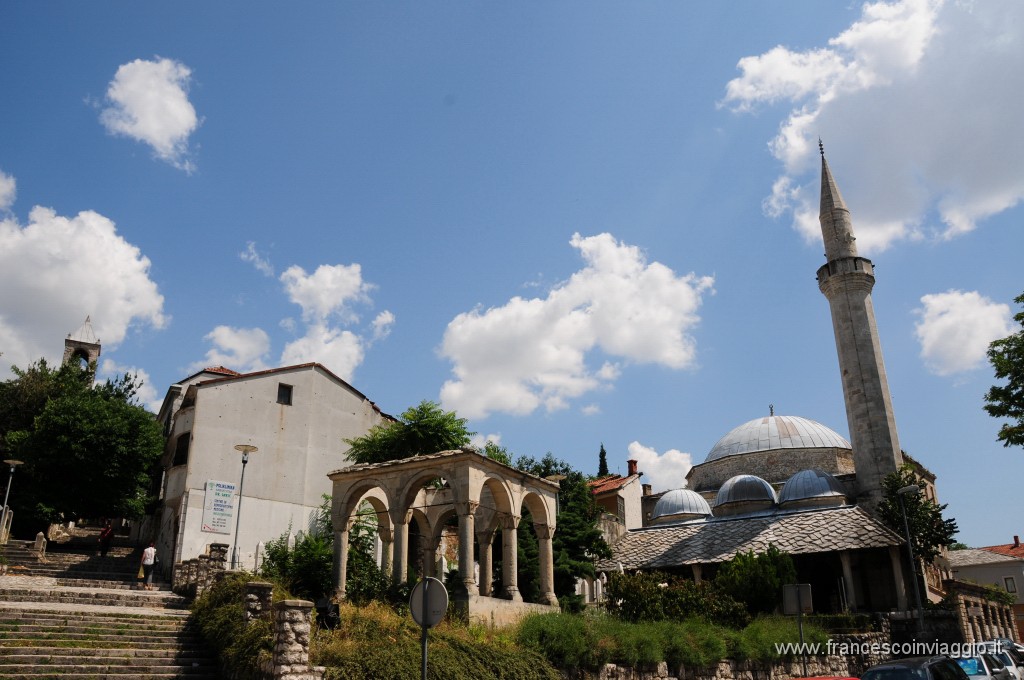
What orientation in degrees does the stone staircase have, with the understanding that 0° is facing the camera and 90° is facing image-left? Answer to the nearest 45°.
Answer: approximately 0°

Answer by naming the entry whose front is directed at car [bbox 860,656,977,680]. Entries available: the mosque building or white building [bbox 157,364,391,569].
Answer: the mosque building

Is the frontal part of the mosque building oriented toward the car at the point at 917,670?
yes

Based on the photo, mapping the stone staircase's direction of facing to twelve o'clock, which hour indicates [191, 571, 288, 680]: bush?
The bush is roughly at 10 o'clock from the stone staircase.

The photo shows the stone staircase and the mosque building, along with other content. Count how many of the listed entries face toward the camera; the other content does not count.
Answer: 2

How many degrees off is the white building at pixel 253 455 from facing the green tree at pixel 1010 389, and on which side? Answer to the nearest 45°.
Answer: approximately 135° to its left

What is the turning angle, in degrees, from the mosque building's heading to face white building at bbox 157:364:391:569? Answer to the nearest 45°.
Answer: approximately 45° to its right
